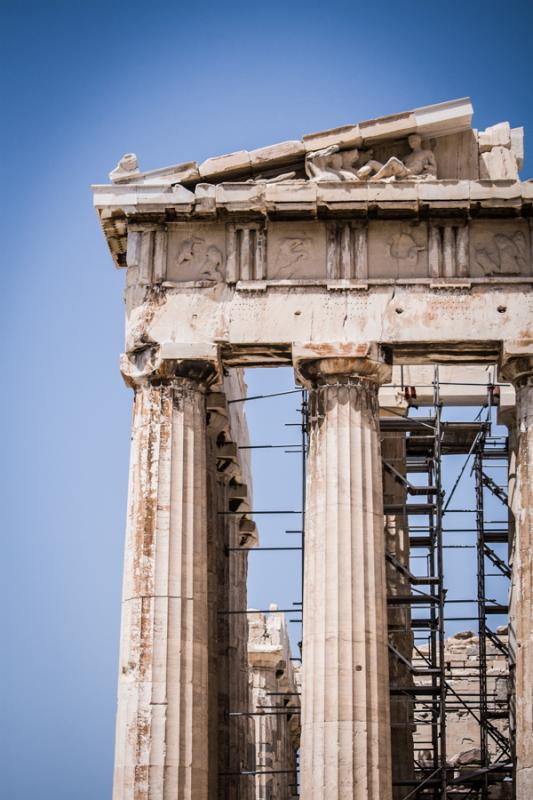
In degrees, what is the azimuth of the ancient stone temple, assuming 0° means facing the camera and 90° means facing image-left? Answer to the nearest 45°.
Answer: approximately 0°
